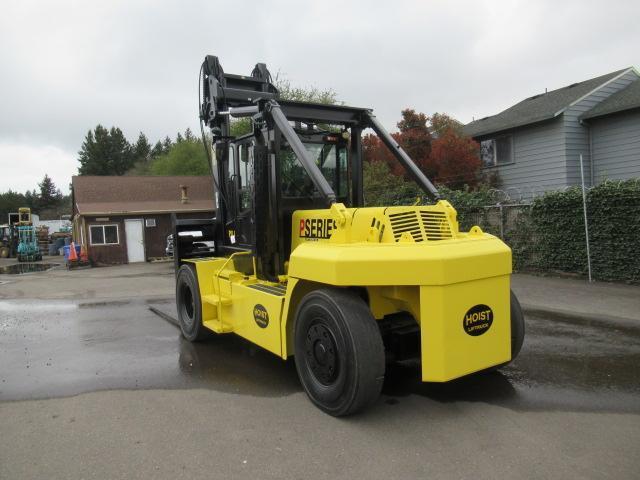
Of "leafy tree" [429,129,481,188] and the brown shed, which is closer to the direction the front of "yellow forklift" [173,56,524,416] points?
the brown shed

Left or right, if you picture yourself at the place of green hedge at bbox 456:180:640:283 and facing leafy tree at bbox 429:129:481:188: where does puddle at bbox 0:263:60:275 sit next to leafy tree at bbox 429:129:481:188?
left

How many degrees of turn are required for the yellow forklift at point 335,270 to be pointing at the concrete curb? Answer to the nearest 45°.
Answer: approximately 90° to its right

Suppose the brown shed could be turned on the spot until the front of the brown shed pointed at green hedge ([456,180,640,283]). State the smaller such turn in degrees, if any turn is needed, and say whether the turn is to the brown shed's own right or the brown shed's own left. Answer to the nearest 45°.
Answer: approximately 45° to the brown shed's own left

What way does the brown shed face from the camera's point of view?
toward the camera

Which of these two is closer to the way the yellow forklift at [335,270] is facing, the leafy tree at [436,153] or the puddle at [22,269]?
the puddle

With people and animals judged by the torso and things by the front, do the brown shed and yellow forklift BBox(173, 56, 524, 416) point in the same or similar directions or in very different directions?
very different directions

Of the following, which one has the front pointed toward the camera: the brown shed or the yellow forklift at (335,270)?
the brown shed

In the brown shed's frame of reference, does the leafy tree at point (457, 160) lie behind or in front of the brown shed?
in front

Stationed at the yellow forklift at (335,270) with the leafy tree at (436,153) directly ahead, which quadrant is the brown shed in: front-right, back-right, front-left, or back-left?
front-left

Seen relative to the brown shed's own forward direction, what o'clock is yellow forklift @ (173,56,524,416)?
The yellow forklift is roughly at 12 o'clock from the brown shed.

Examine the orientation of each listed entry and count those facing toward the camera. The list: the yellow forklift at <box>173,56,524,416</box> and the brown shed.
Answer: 1

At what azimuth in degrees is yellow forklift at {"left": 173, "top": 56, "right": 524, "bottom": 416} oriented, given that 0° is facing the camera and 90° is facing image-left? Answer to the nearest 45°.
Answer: approximately 135°

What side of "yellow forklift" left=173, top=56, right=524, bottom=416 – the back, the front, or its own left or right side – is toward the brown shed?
front

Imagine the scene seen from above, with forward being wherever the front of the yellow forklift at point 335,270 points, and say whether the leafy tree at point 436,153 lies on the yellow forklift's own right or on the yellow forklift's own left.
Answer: on the yellow forklift's own right

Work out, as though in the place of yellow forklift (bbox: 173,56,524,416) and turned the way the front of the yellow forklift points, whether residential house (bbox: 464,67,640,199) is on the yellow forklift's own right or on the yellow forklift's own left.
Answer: on the yellow forklift's own right

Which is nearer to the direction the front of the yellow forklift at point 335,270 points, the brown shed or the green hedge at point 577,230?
the brown shed
